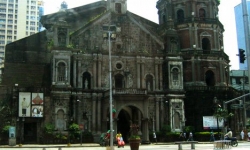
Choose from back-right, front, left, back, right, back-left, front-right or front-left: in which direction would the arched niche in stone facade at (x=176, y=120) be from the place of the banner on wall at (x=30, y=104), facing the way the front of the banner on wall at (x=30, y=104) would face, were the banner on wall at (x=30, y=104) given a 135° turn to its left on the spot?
front-right

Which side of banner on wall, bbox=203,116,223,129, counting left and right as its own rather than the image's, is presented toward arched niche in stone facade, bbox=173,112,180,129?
right

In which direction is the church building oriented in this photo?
toward the camera

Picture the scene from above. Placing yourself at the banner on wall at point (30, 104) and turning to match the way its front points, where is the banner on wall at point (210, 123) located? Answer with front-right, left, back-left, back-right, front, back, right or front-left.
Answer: left

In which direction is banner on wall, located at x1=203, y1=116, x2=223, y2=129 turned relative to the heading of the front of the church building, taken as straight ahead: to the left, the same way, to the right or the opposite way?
the same way

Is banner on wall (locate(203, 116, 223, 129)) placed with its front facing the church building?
no

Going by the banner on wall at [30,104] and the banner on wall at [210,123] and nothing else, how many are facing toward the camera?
2

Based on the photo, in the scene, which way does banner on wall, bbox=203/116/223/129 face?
toward the camera

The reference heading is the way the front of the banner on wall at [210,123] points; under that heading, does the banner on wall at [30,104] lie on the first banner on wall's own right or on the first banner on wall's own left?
on the first banner on wall's own right

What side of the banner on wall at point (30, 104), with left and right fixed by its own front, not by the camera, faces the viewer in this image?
front

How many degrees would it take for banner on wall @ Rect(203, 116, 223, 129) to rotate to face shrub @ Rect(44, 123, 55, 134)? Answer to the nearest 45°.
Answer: approximately 45° to its right

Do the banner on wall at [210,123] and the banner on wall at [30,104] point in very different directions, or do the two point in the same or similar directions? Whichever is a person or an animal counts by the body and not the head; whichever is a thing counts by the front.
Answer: same or similar directions

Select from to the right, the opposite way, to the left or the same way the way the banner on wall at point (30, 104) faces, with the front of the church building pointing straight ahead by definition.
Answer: the same way
